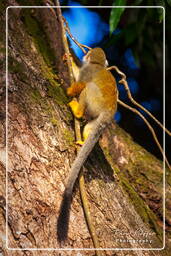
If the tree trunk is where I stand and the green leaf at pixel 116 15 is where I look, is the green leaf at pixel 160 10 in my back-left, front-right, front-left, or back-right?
front-right

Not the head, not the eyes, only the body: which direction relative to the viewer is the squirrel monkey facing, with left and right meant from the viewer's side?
facing away from the viewer and to the left of the viewer
